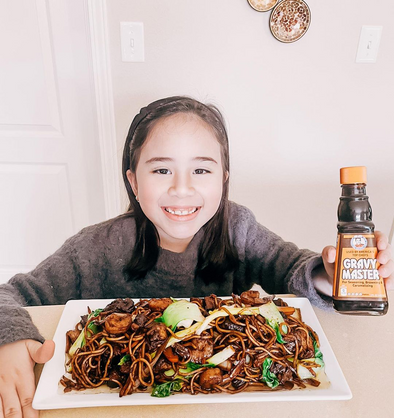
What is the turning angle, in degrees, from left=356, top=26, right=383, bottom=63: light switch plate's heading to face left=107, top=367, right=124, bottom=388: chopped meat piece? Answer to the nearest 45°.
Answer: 0° — it already faces it

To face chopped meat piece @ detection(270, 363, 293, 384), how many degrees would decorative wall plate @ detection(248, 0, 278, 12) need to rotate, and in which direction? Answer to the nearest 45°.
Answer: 0° — it already faces it

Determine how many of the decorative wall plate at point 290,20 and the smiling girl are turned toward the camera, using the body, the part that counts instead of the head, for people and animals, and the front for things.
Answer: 2

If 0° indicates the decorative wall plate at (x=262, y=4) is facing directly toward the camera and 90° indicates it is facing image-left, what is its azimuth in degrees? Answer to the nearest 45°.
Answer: approximately 0°

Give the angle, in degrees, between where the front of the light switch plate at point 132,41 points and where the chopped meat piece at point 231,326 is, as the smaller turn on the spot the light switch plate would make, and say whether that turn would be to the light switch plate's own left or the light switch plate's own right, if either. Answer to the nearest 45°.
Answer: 0° — it already faces it

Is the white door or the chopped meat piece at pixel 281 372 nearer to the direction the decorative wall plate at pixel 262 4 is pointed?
the chopped meat piece

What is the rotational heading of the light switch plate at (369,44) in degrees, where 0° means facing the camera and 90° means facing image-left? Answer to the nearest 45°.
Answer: approximately 0°
